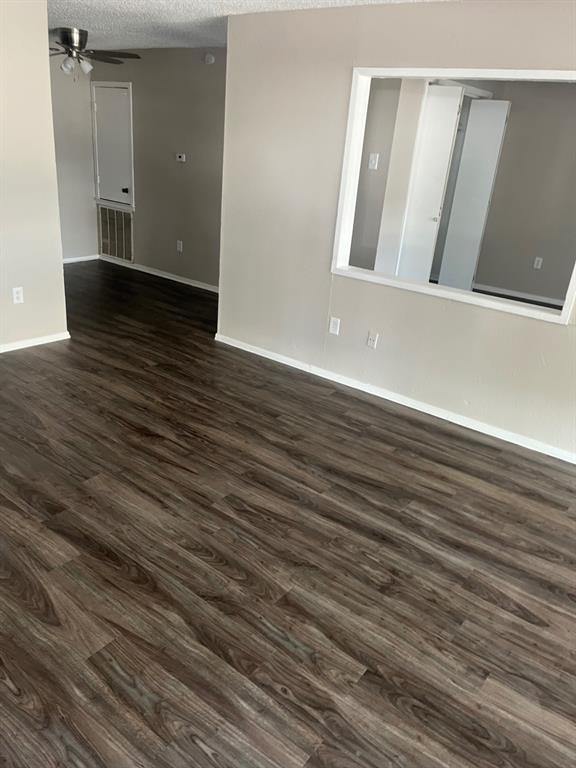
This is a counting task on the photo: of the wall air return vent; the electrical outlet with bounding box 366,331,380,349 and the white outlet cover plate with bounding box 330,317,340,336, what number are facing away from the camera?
0

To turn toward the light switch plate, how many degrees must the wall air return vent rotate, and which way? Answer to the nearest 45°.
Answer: approximately 90° to its left

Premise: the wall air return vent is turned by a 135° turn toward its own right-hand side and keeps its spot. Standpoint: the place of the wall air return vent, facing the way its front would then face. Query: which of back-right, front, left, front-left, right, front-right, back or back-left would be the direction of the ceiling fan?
back

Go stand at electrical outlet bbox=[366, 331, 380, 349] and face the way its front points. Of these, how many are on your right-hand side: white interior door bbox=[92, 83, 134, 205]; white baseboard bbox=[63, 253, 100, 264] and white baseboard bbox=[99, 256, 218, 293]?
3

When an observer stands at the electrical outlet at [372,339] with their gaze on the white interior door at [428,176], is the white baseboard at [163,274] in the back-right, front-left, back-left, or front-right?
front-left

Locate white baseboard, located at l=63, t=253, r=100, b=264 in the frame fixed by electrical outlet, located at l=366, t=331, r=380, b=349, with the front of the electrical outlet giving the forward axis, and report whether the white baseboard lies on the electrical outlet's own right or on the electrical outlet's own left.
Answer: on the electrical outlet's own right

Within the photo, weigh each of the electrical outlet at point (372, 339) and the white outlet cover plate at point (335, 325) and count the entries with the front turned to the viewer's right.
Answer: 0

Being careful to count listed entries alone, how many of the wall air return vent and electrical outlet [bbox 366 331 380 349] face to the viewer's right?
0

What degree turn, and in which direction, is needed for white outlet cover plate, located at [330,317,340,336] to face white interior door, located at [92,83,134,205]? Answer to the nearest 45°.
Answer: approximately 90° to its right

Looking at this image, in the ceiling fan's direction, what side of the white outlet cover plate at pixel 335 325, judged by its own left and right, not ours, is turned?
right

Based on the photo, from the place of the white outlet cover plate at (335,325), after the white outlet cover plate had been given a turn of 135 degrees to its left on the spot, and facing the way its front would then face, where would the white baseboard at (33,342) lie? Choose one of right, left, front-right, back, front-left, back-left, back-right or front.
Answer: back

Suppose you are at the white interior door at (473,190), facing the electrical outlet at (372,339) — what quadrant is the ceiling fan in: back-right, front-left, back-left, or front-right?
front-right

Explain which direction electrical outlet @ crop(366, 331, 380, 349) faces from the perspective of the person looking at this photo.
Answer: facing the viewer and to the left of the viewer

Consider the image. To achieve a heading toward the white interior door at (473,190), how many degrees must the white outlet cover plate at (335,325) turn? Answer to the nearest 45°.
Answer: approximately 180°

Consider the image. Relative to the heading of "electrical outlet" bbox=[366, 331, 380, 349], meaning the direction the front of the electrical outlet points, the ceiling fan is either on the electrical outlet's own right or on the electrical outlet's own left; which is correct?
on the electrical outlet's own right

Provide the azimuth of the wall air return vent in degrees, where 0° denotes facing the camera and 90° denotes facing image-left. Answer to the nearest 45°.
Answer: approximately 45°
